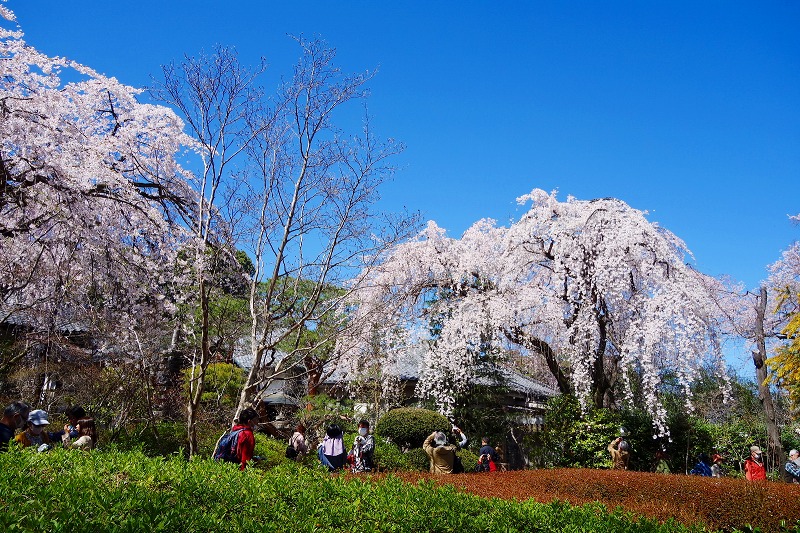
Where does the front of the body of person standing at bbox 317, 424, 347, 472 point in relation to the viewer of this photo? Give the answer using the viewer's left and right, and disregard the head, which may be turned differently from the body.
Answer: facing away from the viewer

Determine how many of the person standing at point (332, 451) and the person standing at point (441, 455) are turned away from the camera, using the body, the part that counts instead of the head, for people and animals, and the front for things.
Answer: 2

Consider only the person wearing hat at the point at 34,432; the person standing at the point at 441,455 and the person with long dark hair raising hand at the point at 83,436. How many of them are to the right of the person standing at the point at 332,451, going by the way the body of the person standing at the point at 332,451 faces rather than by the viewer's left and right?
1

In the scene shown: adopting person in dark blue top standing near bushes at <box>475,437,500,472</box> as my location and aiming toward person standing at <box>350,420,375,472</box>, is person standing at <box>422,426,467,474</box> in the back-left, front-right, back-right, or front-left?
front-left

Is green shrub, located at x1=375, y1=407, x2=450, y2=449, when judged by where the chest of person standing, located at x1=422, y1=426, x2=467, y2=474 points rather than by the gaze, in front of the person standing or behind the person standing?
in front

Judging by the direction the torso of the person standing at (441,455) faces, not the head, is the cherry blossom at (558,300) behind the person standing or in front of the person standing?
in front

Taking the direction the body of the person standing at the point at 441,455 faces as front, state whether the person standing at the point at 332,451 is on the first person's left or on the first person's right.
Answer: on the first person's left

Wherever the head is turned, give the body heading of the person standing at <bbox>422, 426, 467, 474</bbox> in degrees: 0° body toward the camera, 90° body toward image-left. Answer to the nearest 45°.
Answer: approximately 180°

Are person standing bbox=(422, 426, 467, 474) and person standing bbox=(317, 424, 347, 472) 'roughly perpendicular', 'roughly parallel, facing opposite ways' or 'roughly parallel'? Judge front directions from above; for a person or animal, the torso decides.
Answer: roughly parallel
